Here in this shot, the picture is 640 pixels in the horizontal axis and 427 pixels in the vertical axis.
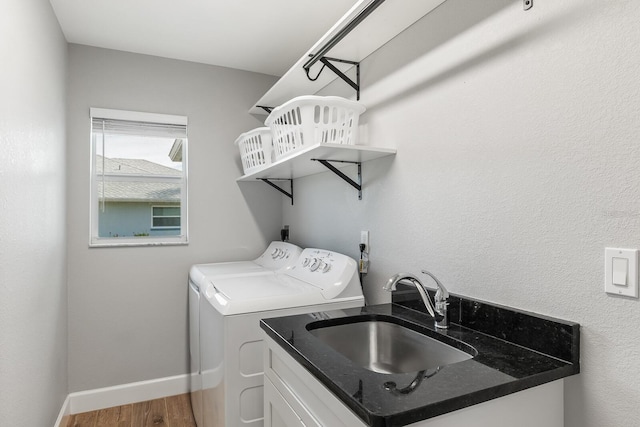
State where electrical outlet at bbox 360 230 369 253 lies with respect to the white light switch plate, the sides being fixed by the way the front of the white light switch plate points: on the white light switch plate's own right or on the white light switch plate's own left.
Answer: on the white light switch plate's own right

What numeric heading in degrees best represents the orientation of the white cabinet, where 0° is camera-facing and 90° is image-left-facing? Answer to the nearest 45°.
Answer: approximately 45°

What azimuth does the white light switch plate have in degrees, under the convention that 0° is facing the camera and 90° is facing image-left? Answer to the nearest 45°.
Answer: approximately 45°

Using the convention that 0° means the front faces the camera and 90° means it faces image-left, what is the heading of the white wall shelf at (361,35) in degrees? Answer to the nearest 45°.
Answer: approximately 45°

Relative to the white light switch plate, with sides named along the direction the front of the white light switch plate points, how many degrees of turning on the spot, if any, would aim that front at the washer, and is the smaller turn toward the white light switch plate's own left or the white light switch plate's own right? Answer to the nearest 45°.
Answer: approximately 45° to the white light switch plate's own right

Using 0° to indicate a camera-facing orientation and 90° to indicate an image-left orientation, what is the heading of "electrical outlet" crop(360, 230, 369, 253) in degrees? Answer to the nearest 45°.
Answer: approximately 45°

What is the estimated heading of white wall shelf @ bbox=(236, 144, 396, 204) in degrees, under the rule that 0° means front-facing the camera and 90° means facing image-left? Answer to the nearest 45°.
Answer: approximately 45°

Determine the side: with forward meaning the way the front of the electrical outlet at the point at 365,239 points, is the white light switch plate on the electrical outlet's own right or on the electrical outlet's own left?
on the electrical outlet's own left

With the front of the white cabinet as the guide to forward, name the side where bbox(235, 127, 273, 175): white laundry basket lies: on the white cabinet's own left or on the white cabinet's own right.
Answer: on the white cabinet's own right
